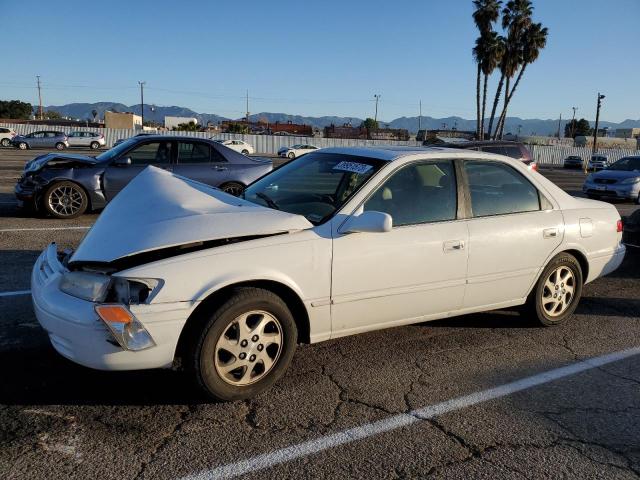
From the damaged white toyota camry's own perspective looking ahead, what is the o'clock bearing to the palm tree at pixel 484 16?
The palm tree is roughly at 5 o'clock from the damaged white toyota camry.

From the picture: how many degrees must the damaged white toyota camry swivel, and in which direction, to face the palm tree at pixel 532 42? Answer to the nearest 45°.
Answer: approximately 135° to its right

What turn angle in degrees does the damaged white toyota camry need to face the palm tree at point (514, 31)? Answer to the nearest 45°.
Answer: approximately 135° to its right

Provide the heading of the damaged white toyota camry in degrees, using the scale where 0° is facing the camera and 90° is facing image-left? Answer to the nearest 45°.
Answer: approximately 45°

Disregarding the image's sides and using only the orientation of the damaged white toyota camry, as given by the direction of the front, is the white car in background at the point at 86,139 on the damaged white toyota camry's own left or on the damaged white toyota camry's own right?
on the damaged white toyota camry's own right

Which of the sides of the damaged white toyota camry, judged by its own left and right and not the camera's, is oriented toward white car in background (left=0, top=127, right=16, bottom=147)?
right

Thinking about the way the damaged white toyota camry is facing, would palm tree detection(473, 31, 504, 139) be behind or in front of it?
behind
